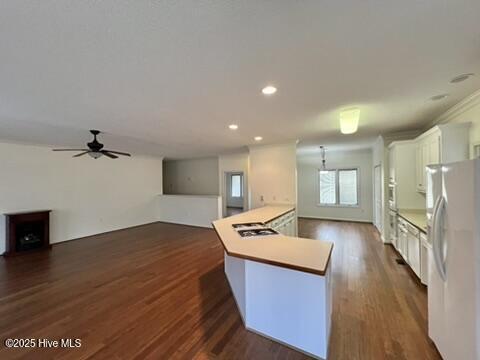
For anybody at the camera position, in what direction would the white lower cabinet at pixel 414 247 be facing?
facing to the left of the viewer

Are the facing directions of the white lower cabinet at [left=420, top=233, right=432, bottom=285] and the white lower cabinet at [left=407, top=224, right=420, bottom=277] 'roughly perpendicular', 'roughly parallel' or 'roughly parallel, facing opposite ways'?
roughly parallel

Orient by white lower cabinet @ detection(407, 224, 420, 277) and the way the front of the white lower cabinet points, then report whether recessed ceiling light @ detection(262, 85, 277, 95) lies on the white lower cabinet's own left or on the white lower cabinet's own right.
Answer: on the white lower cabinet's own left

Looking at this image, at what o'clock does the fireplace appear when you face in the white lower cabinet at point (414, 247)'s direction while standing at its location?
The fireplace is roughly at 11 o'clock from the white lower cabinet.

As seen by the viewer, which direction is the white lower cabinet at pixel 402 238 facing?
to the viewer's left

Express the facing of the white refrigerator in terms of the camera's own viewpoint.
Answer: facing the viewer and to the left of the viewer

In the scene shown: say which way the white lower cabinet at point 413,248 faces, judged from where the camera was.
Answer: facing to the left of the viewer

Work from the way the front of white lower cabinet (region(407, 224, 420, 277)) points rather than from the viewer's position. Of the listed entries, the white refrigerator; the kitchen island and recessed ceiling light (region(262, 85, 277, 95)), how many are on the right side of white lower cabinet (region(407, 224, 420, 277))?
0

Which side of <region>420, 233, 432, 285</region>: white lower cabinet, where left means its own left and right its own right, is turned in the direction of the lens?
left

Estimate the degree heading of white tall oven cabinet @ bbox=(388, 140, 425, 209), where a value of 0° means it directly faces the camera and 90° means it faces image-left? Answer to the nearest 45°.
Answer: approximately 90°

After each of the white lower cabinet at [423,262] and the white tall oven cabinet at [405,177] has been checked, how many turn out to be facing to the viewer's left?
2

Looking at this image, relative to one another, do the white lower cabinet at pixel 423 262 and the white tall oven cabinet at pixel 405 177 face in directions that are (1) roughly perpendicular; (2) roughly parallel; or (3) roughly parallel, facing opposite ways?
roughly parallel

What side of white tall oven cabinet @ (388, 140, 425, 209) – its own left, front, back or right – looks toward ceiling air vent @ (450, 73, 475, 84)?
left

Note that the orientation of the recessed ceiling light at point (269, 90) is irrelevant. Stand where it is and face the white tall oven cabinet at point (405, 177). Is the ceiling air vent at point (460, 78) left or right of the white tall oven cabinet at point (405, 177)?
right

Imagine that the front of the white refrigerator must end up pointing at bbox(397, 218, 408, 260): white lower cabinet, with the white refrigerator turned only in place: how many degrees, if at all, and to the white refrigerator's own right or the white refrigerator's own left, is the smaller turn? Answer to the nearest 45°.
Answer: approximately 135° to the white refrigerator's own right
